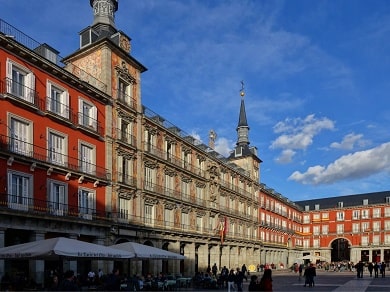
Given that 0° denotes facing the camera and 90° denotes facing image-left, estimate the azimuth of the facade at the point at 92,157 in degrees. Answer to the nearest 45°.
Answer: approximately 315°
